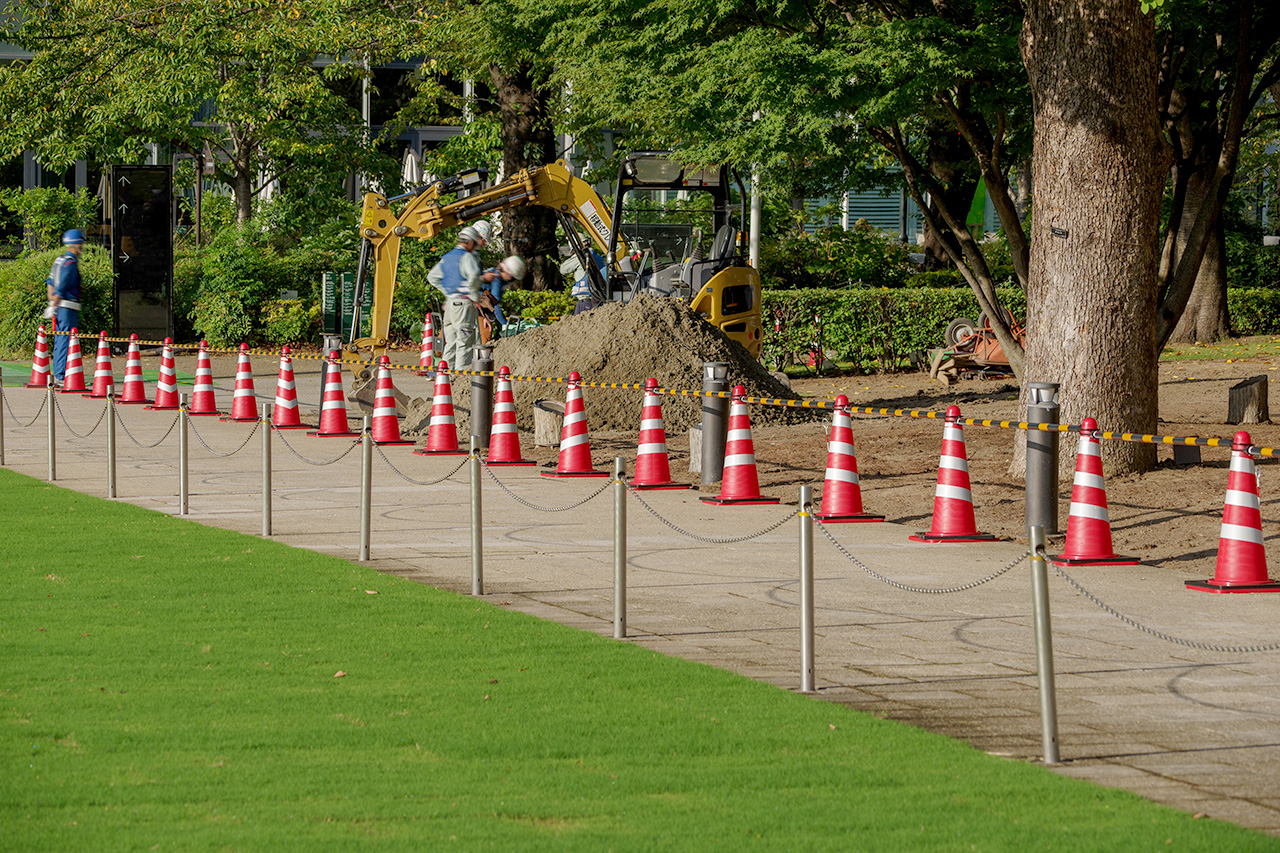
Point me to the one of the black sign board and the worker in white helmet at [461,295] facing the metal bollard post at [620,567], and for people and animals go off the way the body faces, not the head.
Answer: the black sign board

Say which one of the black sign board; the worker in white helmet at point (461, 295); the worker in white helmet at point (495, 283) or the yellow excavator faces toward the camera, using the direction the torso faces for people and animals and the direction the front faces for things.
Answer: the black sign board

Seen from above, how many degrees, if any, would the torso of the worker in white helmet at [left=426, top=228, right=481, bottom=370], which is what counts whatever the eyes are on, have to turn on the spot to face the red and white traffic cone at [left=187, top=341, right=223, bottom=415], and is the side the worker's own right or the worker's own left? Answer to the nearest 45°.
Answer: approximately 135° to the worker's own left

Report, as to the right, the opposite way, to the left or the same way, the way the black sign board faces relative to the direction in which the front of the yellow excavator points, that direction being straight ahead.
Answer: to the left

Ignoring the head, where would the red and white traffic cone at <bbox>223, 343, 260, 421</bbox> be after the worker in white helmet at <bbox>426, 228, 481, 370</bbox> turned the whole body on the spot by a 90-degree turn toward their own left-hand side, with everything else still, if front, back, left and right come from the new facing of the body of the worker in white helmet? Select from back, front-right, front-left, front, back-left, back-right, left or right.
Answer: front-left

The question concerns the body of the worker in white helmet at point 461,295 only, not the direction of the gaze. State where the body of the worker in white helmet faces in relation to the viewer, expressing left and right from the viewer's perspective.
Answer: facing away from the viewer and to the right of the viewer

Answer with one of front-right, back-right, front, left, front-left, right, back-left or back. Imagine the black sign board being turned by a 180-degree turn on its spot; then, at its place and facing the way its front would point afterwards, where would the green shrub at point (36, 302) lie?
front-left

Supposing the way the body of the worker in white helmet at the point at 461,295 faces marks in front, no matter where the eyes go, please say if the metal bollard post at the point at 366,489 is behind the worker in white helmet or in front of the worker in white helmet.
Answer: behind

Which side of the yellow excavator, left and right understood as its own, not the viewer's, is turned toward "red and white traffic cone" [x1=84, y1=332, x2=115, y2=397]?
front

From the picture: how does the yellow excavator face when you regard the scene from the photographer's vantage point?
facing to the left of the viewer

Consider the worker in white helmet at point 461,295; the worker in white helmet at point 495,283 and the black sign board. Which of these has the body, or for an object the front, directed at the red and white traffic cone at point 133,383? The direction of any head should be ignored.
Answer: the black sign board

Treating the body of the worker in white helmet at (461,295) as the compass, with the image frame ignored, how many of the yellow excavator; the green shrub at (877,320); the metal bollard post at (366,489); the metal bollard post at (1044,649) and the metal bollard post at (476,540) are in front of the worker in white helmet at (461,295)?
2

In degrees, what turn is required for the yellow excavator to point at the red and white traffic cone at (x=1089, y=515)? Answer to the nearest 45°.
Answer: approximately 90° to its left

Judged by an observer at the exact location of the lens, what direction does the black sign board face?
facing the viewer
